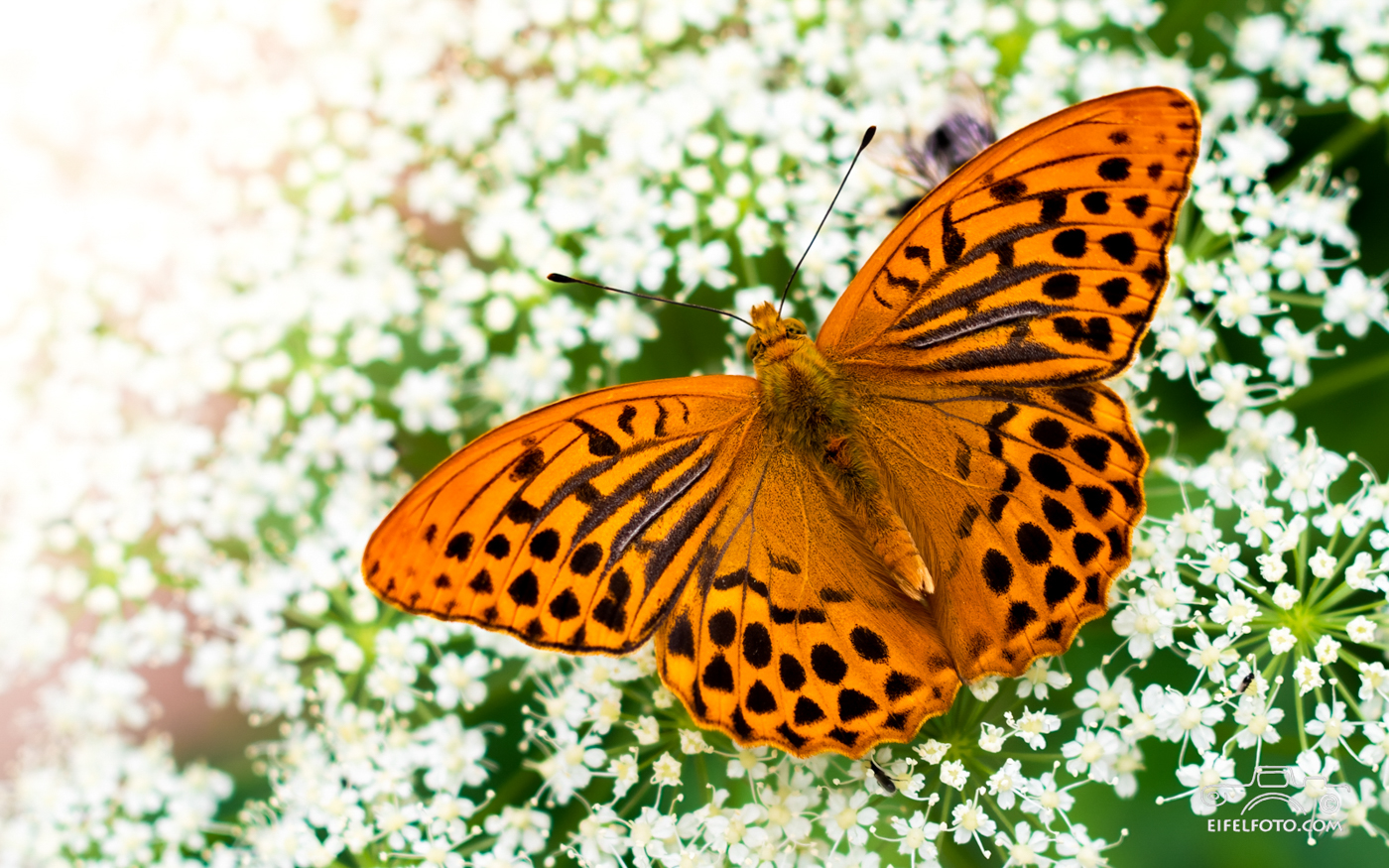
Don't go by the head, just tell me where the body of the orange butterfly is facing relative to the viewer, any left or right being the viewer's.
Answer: facing away from the viewer and to the left of the viewer
